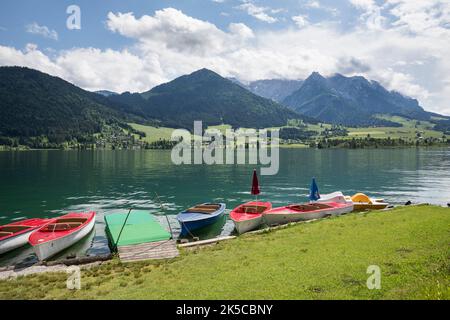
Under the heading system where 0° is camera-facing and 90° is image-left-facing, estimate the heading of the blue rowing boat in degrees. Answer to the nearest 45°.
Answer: approximately 45°

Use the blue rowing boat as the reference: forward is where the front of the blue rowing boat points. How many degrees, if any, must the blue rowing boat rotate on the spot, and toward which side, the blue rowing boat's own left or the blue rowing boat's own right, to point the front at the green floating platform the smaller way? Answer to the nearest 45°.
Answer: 0° — it already faces it

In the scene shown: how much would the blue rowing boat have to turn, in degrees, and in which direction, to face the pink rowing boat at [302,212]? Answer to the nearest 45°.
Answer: approximately 135° to its left

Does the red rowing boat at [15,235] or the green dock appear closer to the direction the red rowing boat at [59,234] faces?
the red rowing boat

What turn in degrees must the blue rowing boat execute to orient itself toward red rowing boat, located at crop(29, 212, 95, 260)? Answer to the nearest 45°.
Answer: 0° — it already faces it

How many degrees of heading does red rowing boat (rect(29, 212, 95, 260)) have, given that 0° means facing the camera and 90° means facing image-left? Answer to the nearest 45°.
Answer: approximately 45°

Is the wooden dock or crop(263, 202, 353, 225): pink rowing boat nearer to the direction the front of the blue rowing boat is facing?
the wooden dock

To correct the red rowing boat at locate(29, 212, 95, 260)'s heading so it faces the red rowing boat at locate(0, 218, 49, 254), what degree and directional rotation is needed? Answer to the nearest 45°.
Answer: approximately 90° to its right

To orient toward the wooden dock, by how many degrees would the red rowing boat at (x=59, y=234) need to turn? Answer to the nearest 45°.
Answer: approximately 90° to its left
